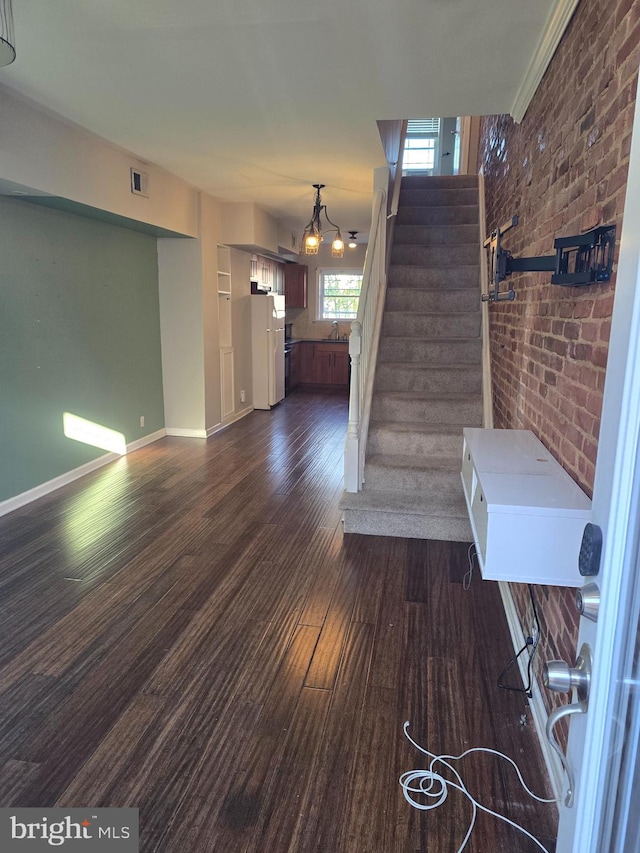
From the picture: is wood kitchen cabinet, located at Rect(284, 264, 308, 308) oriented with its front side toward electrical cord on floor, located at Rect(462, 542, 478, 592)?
yes

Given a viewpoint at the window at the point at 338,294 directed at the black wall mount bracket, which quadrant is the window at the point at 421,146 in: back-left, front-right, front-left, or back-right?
front-left

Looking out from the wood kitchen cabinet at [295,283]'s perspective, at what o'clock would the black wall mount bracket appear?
The black wall mount bracket is roughly at 12 o'clock from the wood kitchen cabinet.

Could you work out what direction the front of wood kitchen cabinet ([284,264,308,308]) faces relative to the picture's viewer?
facing the viewer

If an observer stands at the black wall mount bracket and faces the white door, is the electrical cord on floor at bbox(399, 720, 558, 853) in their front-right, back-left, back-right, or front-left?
front-right

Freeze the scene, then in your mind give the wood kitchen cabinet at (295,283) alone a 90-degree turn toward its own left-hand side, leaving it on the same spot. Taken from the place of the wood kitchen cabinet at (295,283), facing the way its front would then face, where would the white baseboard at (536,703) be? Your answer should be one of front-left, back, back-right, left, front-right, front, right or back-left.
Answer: right

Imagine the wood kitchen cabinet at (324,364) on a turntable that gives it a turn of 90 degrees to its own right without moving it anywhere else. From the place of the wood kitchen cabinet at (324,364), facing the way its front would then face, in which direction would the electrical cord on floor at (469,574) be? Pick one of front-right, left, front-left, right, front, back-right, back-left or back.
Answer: left

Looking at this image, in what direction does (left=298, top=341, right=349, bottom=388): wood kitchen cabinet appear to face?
toward the camera

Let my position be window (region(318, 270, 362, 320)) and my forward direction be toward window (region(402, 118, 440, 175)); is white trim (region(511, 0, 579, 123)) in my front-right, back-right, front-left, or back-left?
front-right

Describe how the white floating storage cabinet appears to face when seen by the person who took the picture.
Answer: facing to the left of the viewer

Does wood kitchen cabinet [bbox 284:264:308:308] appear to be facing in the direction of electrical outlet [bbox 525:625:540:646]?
yes

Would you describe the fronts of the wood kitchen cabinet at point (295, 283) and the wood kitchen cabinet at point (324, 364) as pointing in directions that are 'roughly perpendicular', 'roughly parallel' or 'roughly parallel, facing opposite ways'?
roughly parallel

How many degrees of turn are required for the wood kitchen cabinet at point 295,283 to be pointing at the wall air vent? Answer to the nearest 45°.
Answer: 0° — it already faces it
